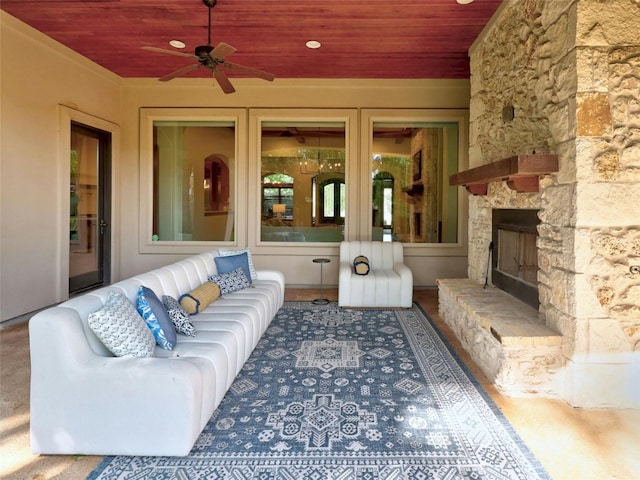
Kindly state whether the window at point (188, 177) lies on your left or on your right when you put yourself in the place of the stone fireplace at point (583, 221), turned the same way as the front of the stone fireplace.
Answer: on your right

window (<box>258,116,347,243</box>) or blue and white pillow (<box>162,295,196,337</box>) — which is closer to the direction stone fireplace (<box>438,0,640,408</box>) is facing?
the blue and white pillow

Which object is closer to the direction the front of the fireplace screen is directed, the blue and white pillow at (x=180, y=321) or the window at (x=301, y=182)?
the blue and white pillow

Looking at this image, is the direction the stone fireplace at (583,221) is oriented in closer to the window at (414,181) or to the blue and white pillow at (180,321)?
the blue and white pillow

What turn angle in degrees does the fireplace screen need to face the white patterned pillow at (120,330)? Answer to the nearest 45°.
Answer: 0° — it already faces it

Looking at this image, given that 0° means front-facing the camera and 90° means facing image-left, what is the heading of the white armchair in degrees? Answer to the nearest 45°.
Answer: approximately 0°
